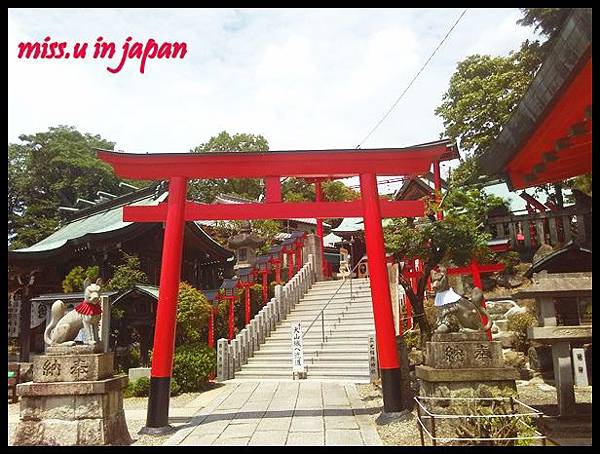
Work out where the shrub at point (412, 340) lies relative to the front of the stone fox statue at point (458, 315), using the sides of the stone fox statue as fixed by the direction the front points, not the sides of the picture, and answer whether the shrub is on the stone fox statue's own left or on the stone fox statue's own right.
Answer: on the stone fox statue's own right

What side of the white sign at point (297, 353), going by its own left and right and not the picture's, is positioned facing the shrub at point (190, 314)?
right

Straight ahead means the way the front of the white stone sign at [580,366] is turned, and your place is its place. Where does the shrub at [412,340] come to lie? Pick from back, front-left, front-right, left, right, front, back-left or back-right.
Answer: back-right

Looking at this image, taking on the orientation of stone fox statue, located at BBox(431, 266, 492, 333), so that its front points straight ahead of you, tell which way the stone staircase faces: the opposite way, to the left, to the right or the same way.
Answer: to the left

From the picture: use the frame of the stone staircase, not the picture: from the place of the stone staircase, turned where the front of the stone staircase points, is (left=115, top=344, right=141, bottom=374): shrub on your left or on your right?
on your right

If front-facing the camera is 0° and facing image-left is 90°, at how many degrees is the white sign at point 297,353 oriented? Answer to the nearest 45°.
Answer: approximately 0°

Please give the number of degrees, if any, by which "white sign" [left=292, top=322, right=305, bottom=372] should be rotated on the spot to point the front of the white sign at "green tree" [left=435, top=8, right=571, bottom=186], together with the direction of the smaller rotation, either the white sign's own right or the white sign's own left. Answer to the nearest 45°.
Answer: approximately 135° to the white sign's own left
